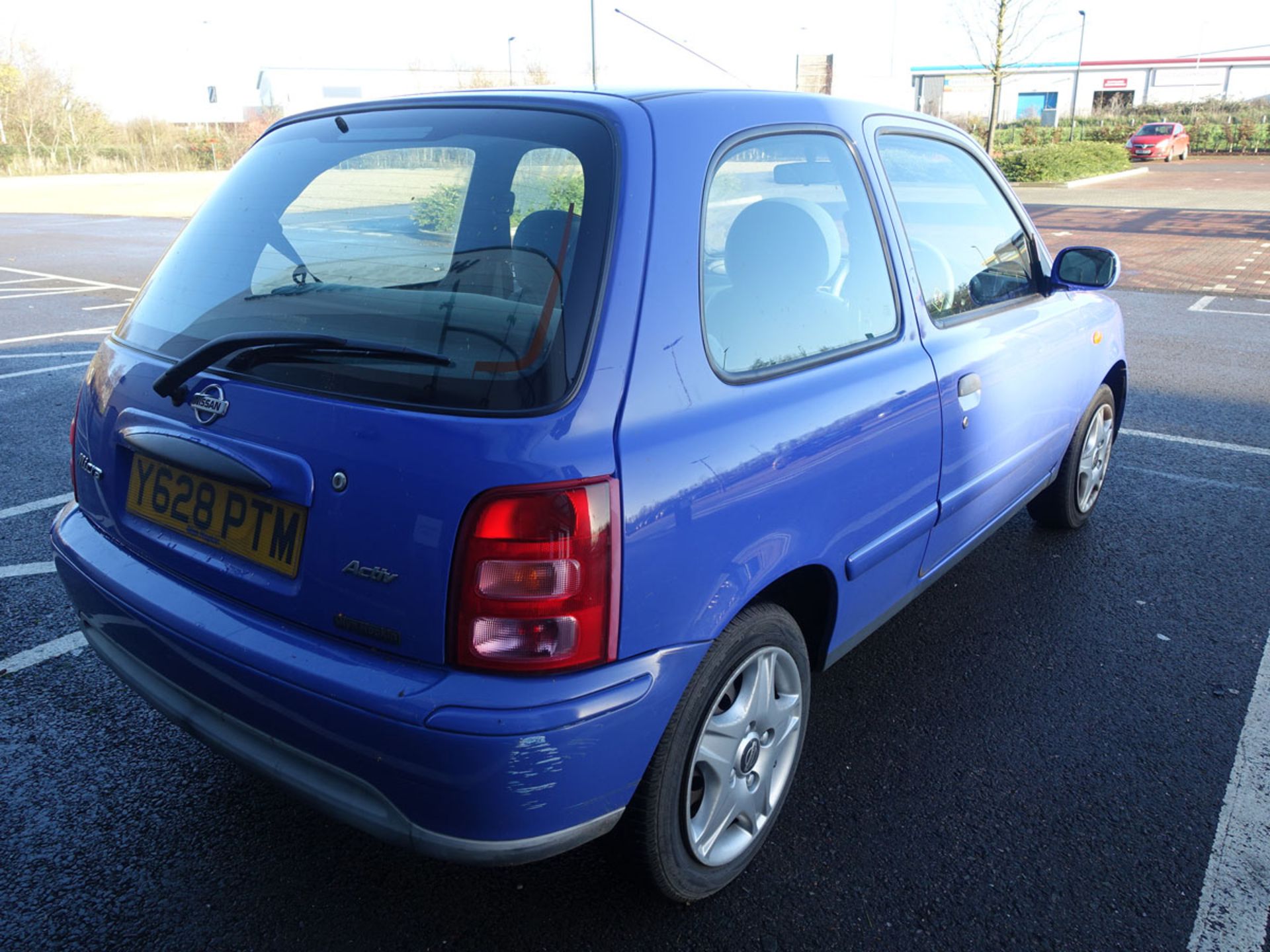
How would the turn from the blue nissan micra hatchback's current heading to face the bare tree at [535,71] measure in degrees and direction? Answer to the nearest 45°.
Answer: approximately 45° to its left

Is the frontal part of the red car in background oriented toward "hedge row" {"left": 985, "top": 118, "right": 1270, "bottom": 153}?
no

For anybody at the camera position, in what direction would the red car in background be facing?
facing the viewer and to the left of the viewer

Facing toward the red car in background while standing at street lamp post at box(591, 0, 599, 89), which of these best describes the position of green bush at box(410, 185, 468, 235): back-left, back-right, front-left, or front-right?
back-right

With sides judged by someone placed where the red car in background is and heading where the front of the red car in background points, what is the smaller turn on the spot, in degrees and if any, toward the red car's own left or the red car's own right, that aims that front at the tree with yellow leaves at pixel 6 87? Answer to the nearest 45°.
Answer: approximately 45° to the red car's own right

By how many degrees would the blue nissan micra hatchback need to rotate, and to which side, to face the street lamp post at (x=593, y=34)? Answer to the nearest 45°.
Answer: approximately 45° to its left

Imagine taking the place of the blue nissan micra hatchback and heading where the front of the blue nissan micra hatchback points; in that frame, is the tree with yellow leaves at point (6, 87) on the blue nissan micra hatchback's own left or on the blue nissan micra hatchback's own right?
on the blue nissan micra hatchback's own left

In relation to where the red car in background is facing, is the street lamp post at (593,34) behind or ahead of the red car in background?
ahead

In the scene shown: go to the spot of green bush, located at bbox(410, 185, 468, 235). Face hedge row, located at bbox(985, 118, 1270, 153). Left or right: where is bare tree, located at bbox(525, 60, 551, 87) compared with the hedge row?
left

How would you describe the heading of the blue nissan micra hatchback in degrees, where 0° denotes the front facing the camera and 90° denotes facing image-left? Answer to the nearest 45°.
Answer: approximately 225°

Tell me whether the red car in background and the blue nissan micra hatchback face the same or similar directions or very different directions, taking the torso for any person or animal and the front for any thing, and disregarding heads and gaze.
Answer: very different directions

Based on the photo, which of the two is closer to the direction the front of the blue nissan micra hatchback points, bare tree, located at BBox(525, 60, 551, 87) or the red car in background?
the red car in background

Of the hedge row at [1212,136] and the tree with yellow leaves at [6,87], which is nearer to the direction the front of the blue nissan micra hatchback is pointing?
the hedge row
